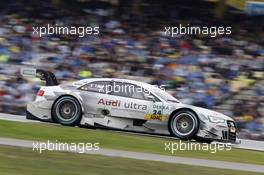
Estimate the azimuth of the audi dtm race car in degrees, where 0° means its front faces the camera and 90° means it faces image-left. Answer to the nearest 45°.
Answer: approximately 270°
